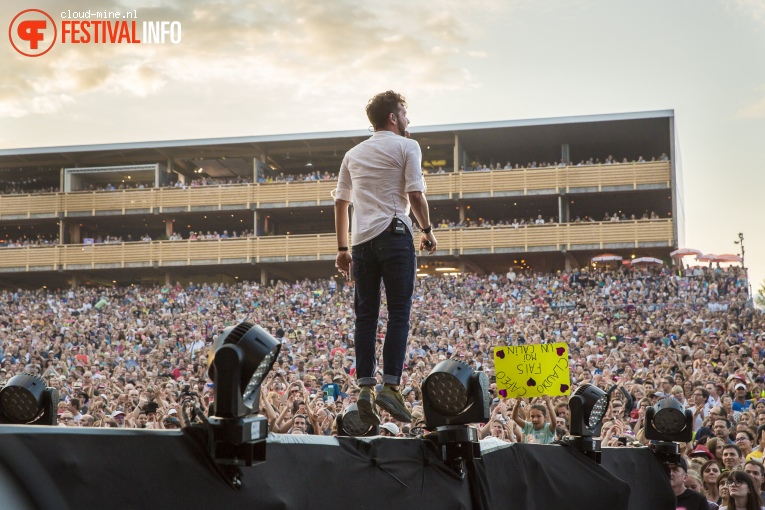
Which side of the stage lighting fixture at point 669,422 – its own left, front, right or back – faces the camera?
front

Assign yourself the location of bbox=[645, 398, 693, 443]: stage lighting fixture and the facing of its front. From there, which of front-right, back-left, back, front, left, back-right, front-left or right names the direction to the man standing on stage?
front-right

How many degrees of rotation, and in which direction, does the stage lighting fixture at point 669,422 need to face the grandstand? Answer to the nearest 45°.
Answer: approximately 135° to its right

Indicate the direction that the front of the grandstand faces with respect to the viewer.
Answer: facing the viewer

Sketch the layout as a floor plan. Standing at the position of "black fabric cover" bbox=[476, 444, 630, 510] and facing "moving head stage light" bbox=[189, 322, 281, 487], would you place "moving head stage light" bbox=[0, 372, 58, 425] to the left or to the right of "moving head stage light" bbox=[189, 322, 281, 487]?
right

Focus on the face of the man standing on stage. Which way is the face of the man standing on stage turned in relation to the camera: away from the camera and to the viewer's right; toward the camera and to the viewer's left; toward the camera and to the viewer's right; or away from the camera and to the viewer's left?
away from the camera and to the viewer's right

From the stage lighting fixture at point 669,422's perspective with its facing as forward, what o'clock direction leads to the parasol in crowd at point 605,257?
The parasol in crowd is roughly at 6 o'clock from the stage lighting fixture.

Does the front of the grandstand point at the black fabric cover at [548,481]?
yes

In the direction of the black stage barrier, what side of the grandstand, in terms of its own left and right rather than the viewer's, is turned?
front

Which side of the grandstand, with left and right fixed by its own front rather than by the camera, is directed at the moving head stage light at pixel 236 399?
front

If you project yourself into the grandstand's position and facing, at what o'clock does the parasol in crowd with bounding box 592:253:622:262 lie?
The parasol in crowd is roughly at 10 o'clock from the grandstand.

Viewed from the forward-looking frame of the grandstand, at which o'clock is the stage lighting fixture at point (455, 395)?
The stage lighting fixture is roughly at 12 o'clock from the grandstand.

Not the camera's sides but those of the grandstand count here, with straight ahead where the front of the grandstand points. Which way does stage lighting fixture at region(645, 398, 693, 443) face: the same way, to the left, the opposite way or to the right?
the same way
